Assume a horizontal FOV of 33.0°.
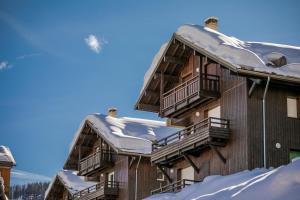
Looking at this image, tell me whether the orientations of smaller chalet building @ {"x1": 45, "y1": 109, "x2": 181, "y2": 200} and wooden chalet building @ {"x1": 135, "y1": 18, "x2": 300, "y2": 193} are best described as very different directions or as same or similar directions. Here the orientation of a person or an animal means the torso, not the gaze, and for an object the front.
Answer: same or similar directions

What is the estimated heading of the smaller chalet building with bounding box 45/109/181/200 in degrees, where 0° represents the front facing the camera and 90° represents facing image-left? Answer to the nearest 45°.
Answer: approximately 45°

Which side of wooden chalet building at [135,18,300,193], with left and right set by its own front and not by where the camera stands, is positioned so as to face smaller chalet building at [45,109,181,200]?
right

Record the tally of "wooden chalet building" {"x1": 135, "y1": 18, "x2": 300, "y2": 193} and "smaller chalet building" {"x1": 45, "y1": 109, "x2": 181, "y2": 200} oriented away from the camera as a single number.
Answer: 0

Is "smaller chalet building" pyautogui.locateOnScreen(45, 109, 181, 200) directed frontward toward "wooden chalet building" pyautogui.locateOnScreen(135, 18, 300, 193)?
no

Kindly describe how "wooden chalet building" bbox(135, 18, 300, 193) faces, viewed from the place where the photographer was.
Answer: facing the viewer and to the left of the viewer
